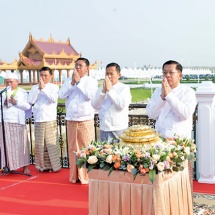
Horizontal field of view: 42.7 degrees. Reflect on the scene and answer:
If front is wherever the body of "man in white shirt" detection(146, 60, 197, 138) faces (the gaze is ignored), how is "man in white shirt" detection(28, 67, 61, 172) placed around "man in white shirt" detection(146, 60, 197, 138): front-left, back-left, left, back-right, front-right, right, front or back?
right

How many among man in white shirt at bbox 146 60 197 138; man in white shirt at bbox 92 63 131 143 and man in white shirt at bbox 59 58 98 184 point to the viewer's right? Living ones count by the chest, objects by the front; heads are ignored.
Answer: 0

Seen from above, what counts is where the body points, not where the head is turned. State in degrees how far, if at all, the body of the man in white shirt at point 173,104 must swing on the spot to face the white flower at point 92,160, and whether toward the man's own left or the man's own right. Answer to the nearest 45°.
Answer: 0° — they already face it

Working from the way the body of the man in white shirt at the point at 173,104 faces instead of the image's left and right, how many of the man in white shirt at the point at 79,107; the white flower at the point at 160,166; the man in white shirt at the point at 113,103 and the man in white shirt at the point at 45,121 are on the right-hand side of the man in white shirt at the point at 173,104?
3

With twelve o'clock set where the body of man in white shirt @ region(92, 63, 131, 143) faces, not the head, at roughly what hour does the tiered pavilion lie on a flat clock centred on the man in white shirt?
The tiered pavilion is roughly at 4 o'clock from the man in white shirt.

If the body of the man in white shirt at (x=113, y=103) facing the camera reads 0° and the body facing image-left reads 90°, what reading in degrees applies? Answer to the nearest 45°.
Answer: approximately 45°

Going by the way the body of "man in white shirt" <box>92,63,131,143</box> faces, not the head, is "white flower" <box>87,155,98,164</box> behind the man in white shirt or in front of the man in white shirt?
in front

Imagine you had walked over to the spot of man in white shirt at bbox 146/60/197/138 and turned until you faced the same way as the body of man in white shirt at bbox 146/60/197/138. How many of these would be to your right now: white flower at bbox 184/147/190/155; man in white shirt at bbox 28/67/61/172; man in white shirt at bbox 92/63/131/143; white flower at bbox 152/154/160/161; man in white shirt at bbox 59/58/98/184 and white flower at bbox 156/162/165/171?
3

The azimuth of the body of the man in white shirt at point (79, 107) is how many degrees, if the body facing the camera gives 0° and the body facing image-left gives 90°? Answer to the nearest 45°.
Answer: approximately 45°

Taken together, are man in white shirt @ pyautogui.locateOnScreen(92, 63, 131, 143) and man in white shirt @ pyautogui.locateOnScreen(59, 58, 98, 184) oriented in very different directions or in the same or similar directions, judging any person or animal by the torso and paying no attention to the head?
same or similar directions

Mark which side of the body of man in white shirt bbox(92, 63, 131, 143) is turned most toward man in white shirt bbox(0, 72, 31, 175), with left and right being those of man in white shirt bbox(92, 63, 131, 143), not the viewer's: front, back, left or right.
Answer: right

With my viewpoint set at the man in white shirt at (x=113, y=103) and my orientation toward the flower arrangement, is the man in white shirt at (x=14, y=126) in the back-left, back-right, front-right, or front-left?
back-right

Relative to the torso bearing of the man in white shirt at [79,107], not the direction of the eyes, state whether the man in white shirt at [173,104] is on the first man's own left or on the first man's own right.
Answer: on the first man's own left

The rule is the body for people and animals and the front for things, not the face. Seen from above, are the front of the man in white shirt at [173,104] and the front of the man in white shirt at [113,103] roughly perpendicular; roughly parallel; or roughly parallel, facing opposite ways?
roughly parallel

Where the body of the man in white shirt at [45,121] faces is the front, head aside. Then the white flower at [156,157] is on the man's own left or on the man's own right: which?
on the man's own left

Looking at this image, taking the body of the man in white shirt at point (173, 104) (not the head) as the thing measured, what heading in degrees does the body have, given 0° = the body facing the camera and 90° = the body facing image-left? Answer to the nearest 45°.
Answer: approximately 45°

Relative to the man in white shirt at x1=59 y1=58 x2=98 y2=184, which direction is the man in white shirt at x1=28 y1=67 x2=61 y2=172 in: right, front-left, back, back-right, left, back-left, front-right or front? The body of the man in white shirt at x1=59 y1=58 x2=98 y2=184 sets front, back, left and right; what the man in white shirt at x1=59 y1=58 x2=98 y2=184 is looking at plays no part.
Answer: right

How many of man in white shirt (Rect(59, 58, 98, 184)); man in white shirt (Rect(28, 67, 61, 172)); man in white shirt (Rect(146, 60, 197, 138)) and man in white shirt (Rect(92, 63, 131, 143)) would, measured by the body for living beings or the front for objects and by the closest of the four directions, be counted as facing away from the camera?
0

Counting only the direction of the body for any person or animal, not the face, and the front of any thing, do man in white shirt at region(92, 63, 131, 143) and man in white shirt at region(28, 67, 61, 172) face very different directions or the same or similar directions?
same or similar directions

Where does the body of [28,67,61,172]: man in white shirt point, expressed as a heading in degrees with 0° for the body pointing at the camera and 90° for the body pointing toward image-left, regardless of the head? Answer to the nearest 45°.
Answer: approximately 45°
